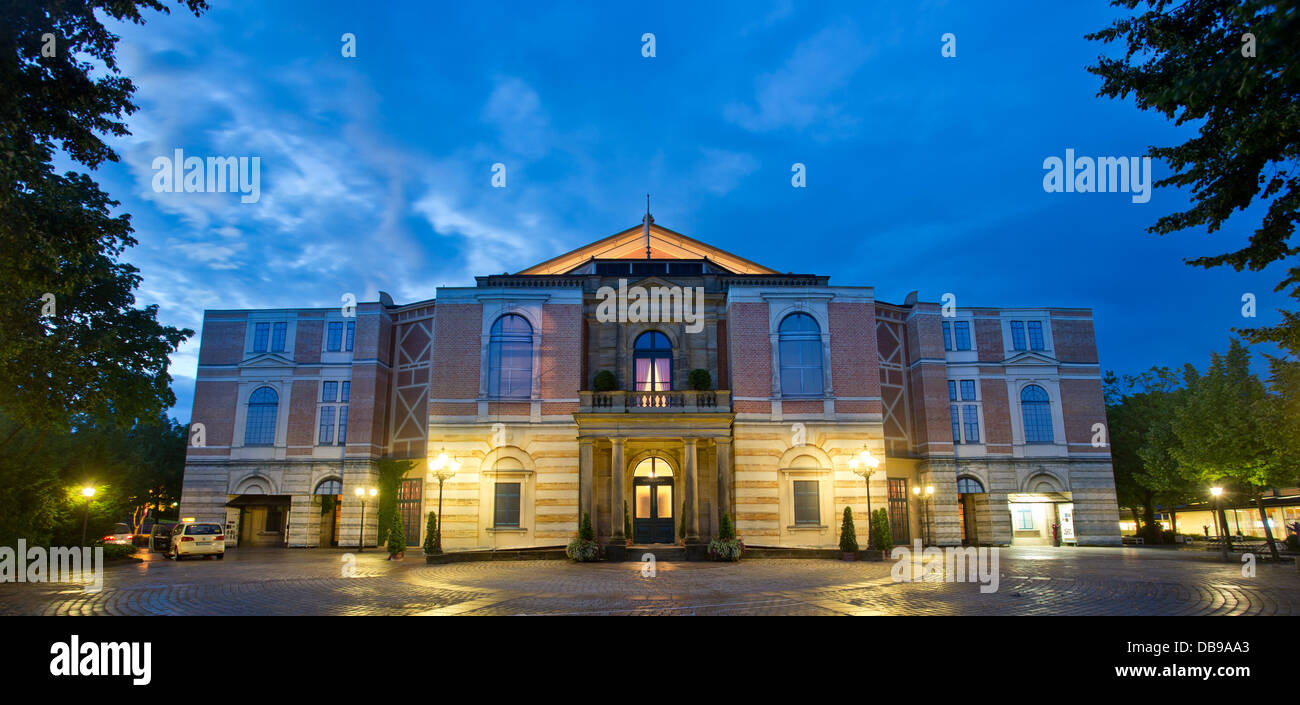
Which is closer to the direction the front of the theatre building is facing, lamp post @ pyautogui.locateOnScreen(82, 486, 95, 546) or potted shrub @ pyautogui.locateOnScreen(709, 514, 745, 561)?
the potted shrub

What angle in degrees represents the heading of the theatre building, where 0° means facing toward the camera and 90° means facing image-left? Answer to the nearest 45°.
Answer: approximately 0°

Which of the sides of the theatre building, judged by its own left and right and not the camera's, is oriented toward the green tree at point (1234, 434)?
left
